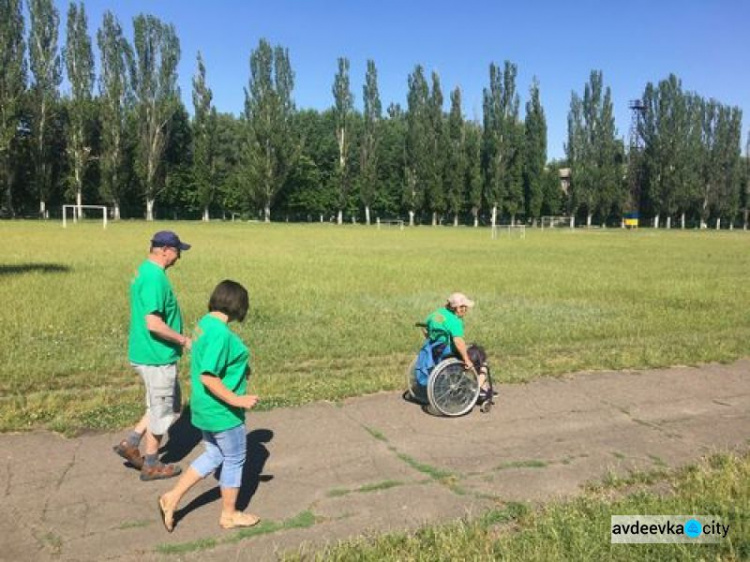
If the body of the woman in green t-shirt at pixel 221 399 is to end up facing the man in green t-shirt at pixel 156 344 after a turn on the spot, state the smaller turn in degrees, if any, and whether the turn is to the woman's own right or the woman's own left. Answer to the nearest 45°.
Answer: approximately 135° to the woman's own left

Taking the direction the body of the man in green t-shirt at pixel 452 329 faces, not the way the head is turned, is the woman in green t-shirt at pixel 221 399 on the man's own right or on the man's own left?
on the man's own right

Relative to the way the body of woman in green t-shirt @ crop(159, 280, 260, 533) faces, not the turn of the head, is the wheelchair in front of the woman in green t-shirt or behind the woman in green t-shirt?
in front

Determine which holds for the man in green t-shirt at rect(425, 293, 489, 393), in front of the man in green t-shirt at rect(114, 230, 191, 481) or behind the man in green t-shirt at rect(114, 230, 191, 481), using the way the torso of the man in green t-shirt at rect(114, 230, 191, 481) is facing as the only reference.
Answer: in front

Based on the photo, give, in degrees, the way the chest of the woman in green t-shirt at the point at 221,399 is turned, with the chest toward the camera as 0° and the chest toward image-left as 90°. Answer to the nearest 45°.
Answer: approximately 270°

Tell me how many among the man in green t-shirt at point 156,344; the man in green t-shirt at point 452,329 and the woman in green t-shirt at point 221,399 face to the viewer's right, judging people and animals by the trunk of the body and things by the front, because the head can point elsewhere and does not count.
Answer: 3

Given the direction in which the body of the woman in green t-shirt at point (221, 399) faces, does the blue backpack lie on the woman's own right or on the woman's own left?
on the woman's own left

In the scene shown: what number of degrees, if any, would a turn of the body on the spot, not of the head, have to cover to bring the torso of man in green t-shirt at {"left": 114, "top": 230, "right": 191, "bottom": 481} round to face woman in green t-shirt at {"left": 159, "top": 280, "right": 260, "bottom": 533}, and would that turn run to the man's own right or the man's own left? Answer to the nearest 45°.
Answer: approximately 90° to the man's own right

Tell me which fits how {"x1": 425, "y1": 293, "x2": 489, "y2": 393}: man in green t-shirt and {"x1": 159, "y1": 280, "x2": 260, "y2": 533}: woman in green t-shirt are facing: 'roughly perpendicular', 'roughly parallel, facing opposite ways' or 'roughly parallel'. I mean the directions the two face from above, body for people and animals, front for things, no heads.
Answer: roughly parallel

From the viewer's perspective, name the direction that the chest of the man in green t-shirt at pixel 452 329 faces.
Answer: to the viewer's right

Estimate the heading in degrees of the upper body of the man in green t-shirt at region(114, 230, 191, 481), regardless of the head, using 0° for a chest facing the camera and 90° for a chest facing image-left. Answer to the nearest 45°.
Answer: approximately 270°

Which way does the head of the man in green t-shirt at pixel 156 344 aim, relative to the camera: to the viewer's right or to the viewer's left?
to the viewer's right

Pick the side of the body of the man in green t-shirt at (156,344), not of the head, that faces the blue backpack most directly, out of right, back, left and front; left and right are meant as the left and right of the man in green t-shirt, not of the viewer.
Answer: front
